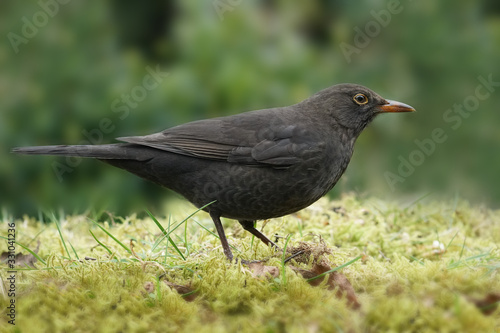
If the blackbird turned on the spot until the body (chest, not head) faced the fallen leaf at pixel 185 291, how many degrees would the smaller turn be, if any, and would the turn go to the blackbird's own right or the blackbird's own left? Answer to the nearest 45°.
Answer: approximately 90° to the blackbird's own right

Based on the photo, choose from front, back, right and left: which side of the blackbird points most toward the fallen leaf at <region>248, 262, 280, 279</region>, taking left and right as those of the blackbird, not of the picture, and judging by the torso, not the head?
right

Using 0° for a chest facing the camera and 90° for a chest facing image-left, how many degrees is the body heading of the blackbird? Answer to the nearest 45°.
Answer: approximately 270°
